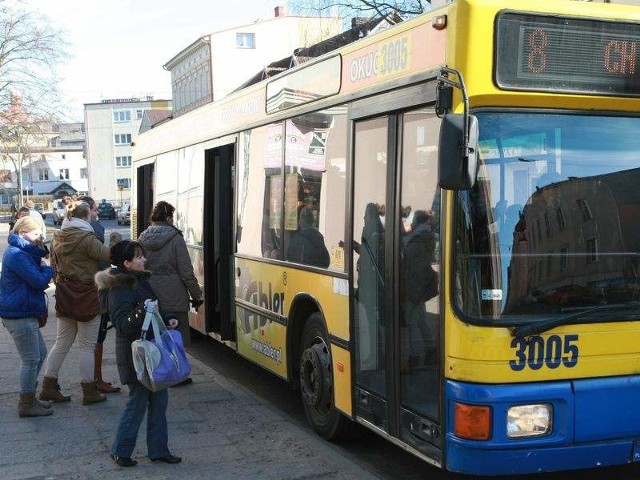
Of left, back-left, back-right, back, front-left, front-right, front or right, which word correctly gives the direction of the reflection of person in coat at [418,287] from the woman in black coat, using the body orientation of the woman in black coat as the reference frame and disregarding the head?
front-right

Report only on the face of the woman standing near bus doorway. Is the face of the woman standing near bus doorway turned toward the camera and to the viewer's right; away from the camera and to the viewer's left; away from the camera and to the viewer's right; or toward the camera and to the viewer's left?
away from the camera and to the viewer's right

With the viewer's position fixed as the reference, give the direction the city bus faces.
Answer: facing the viewer and to the right of the viewer

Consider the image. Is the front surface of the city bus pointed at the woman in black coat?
no

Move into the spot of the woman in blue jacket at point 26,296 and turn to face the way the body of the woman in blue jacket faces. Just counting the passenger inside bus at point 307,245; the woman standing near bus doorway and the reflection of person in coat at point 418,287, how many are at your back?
0

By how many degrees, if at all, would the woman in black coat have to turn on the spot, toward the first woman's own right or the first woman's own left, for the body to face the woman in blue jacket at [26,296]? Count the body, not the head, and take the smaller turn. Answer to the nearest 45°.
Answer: approximately 135° to the first woman's own left

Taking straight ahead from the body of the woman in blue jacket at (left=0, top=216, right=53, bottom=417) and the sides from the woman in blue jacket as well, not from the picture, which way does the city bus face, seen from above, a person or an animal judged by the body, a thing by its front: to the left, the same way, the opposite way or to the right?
to the right

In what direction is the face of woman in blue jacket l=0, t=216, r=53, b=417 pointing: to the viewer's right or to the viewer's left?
to the viewer's right

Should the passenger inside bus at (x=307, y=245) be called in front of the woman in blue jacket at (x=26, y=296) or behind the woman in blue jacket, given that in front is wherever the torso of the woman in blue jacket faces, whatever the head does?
in front

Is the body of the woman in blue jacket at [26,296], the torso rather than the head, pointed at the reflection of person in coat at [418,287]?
no

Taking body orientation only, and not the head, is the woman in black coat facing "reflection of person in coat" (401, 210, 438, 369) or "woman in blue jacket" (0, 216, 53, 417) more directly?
the reflection of person in coat

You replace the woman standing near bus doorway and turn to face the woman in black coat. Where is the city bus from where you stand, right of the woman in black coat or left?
left
